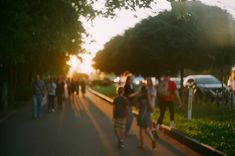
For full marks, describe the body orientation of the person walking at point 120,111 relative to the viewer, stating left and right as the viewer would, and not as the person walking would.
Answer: facing away from the viewer

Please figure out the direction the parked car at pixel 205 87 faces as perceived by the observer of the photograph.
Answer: facing the viewer and to the right of the viewer

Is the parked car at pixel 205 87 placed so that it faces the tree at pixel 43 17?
no

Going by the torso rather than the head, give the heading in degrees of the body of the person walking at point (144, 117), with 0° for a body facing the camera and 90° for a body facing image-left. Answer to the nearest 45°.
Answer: approximately 135°

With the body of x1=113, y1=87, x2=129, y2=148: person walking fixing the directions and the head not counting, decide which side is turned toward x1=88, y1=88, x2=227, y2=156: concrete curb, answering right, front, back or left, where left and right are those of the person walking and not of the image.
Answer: right

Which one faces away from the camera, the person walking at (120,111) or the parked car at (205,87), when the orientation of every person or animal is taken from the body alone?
the person walking

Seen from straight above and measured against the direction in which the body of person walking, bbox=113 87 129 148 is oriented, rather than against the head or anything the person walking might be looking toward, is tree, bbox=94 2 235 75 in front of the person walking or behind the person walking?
in front

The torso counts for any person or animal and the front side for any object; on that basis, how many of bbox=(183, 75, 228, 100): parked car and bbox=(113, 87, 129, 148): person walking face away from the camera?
1

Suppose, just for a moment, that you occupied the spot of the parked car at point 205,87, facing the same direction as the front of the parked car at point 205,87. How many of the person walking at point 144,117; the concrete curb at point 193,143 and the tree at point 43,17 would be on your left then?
0

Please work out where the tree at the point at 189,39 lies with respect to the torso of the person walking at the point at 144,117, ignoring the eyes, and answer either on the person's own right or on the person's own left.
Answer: on the person's own right

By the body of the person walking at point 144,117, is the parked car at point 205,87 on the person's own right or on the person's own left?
on the person's own right
